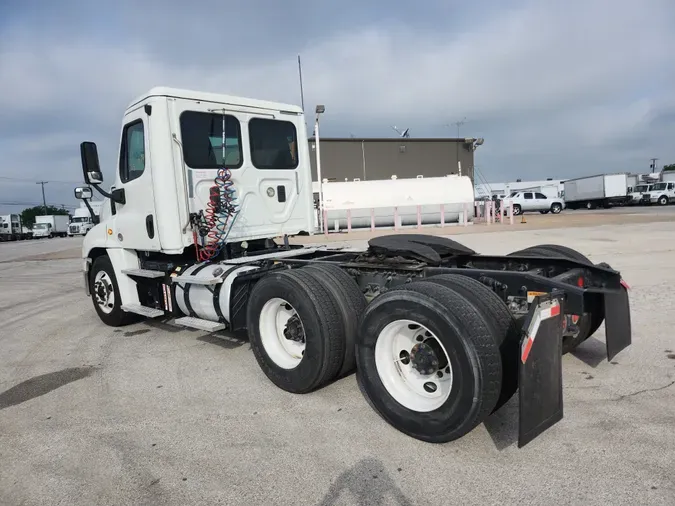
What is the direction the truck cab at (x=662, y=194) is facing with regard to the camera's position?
facing the viewer and to the left of the viewer

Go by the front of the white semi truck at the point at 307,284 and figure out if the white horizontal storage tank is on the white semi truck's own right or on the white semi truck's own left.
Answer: on the white semi truck's own right

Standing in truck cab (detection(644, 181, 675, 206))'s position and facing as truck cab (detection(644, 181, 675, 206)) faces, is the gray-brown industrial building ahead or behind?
ahead

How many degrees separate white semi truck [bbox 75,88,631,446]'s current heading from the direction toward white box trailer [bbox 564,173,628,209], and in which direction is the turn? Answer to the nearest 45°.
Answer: approximately 90° to its right

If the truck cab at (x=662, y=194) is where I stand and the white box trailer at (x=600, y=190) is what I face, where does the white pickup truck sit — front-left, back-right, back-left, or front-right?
front-left

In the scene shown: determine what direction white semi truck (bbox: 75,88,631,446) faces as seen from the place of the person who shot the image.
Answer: facing away from the viewer and to the left of the viewer

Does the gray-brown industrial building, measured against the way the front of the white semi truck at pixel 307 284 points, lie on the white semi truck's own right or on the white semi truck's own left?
on the white semi truck's own right

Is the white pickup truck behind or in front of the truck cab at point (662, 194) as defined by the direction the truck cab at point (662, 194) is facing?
in front
